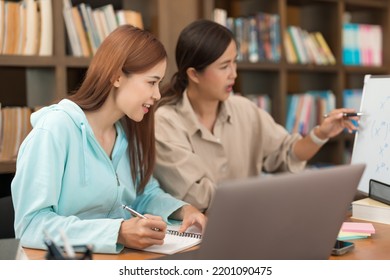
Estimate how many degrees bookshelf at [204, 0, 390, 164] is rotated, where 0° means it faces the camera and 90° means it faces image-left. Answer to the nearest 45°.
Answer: approximately 0°

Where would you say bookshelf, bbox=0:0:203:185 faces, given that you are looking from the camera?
facing the viewer

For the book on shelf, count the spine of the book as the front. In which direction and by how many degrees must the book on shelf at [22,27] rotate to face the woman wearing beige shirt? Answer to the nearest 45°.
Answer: approximately 45° to its left

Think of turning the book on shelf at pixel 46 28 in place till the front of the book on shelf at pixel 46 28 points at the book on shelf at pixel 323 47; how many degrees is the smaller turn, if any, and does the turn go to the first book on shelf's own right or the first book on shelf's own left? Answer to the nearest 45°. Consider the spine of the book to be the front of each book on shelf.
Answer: approximately 135° to the first book on shelf's own left

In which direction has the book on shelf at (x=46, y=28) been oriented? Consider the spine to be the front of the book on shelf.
toward the camera

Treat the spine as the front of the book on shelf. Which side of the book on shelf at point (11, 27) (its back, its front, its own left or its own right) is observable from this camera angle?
front

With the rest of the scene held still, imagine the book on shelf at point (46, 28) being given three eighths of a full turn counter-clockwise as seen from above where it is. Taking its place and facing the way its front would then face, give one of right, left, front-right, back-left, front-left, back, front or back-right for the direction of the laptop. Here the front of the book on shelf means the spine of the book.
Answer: back-right

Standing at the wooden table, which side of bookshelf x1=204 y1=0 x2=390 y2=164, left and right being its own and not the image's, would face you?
front

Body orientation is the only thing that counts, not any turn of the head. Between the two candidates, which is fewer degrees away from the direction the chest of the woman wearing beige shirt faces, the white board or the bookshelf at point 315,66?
the white board

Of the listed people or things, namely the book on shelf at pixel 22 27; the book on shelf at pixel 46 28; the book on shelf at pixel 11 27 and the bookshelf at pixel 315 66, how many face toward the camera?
4

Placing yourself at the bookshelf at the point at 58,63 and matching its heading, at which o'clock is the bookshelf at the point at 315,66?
the bookshelf at the point at 315,66 is roughly at 8 o'clock from the bookshelf at the point at 58,63.
